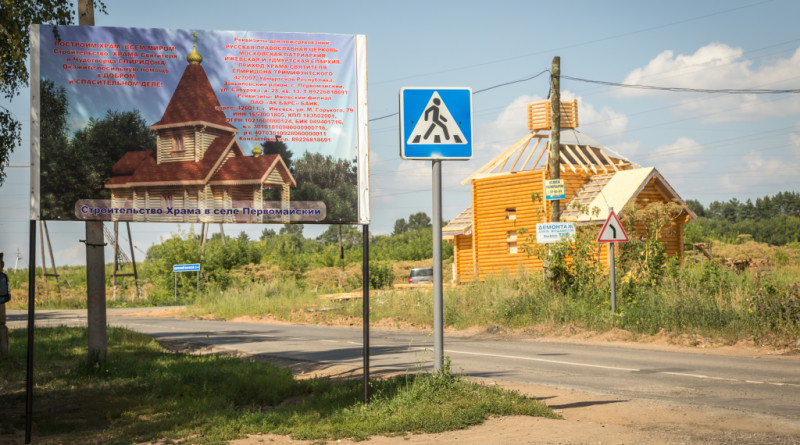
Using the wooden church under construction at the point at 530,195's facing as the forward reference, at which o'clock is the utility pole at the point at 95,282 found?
The utility pole is roughly at 2 o'clock from the wooden church under construction.

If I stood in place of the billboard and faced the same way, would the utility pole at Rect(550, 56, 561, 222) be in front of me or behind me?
behind

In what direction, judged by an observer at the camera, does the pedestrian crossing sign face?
facing the viewer

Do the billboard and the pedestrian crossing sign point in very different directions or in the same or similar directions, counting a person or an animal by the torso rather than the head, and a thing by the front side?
same or similar directions

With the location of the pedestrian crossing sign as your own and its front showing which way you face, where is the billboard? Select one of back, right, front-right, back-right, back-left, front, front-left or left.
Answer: right

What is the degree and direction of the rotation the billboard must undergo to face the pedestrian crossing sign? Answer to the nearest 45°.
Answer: approximately 45° to its left

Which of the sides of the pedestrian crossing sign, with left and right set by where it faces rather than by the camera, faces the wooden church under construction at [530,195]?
back

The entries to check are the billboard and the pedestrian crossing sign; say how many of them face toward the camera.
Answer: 2

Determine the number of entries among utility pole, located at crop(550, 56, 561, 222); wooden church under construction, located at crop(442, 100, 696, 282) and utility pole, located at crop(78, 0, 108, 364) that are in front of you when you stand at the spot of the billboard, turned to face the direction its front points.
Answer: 0

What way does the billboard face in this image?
toward the camera

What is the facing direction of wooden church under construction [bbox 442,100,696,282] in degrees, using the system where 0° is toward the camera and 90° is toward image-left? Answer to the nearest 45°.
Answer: approximately 315°
